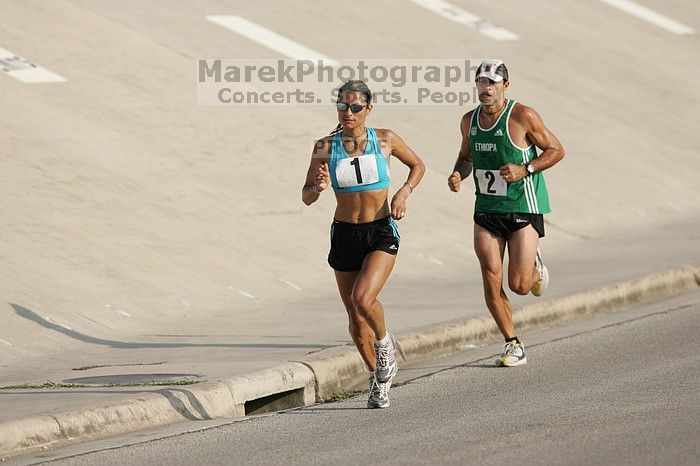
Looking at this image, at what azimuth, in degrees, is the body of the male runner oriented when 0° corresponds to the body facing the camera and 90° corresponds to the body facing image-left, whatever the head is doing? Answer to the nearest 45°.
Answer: approximately 45°
